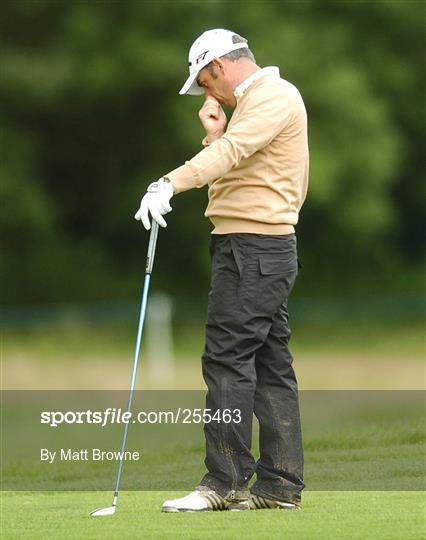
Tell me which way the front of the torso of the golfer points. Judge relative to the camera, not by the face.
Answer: to the viewer's left

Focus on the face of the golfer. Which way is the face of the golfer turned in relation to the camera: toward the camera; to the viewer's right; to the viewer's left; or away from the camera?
to the viewer's left
